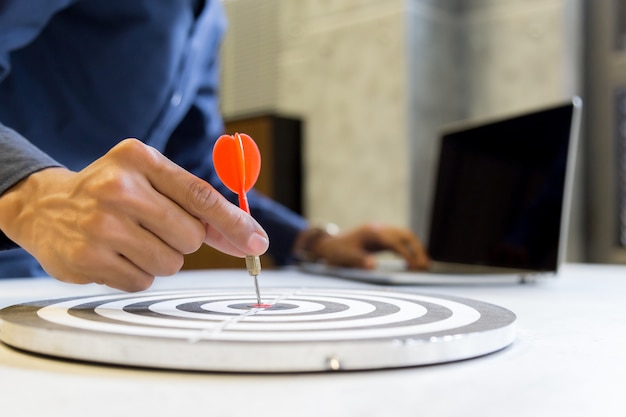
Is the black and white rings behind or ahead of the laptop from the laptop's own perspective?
ahead

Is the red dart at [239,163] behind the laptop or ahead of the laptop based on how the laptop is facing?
ahead
